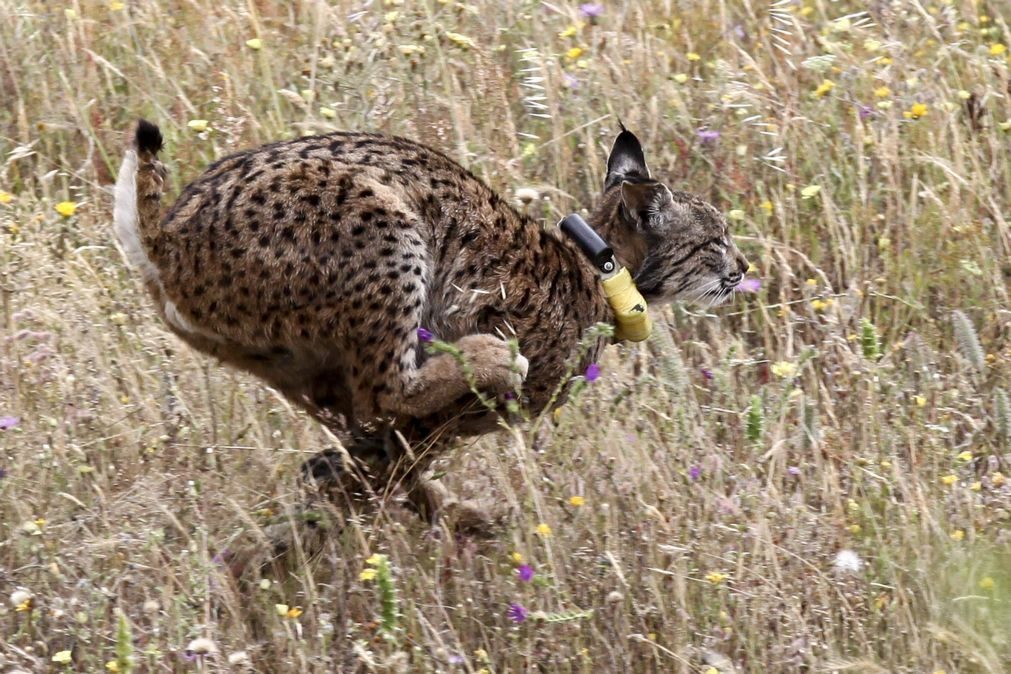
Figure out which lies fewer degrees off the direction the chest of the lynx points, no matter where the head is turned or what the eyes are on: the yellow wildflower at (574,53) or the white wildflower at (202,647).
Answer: the yellow wildflower

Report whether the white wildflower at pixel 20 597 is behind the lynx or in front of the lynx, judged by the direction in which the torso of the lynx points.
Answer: behind

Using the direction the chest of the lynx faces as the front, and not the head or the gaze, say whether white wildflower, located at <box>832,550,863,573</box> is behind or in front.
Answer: in front

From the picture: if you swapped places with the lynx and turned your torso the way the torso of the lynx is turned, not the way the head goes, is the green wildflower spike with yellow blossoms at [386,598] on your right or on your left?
on your right

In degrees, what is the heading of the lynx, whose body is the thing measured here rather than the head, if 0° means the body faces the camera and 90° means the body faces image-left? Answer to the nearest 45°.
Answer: approximately 270°

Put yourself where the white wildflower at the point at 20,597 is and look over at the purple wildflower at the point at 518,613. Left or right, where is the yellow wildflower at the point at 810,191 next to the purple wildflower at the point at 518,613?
left

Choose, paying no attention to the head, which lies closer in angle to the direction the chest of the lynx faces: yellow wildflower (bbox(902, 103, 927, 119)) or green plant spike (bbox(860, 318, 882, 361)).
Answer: the green plant spike

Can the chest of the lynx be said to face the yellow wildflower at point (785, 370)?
yes

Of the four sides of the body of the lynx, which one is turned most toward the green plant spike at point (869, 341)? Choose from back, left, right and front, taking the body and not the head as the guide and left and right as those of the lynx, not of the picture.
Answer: front

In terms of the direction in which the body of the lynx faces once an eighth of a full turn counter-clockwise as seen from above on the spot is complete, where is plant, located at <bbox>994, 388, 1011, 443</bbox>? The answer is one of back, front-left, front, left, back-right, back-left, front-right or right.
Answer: front-right

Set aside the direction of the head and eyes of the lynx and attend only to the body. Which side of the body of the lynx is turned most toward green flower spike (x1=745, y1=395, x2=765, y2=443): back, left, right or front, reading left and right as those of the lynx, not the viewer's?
front

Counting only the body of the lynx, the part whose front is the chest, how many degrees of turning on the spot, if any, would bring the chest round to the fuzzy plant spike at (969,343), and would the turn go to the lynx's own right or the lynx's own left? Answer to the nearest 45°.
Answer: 0° — it already faces it
